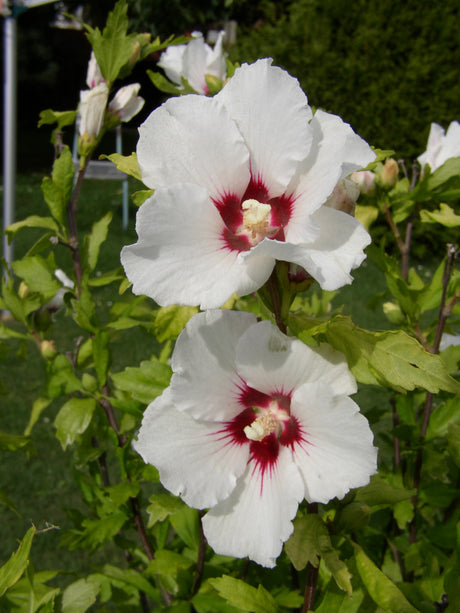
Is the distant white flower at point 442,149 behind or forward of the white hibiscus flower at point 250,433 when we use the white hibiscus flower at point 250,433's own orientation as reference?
behind

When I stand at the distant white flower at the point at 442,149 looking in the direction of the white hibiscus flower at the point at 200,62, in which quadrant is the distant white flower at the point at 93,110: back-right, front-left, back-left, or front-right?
front-left

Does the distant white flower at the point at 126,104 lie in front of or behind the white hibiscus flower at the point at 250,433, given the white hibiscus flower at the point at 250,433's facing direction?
behind

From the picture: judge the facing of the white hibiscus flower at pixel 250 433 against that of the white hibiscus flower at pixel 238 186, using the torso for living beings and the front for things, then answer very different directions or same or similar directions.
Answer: same or similar directions

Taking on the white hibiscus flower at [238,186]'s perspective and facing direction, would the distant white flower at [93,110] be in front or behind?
behind

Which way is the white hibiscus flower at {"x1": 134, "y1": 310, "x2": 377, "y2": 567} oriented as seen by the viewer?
toward the camera

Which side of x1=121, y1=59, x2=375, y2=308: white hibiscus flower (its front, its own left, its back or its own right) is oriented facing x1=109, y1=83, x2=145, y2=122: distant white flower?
back

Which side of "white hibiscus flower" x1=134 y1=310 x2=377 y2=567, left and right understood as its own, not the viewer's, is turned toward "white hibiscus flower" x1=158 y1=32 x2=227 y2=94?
back

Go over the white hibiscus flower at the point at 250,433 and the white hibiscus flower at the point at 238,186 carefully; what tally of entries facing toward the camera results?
2
